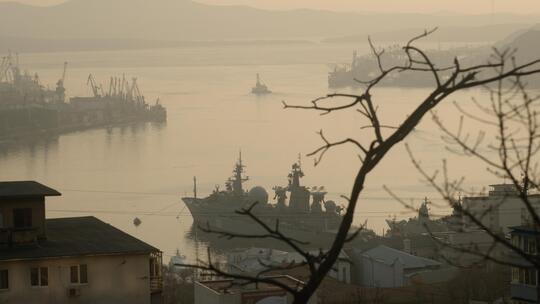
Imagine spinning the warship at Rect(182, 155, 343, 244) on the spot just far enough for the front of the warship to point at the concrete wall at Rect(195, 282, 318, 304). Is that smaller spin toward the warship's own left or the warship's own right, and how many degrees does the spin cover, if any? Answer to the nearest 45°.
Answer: approximately 135° to the warship's own left

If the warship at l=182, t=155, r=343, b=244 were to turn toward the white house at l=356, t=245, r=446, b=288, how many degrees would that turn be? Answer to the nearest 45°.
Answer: approximately 135° to its left

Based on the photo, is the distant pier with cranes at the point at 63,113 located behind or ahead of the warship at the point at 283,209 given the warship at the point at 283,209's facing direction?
ahead

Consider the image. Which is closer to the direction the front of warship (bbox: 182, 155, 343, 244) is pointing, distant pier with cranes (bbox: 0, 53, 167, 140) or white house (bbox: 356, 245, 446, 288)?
the distant pier with cranes

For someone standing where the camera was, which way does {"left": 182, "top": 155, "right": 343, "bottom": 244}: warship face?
facing away from the viewer and to the left of the viewer

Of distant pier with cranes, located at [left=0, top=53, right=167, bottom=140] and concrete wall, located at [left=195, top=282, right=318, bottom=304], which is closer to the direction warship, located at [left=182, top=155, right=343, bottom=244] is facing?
the distant pier with cranes
